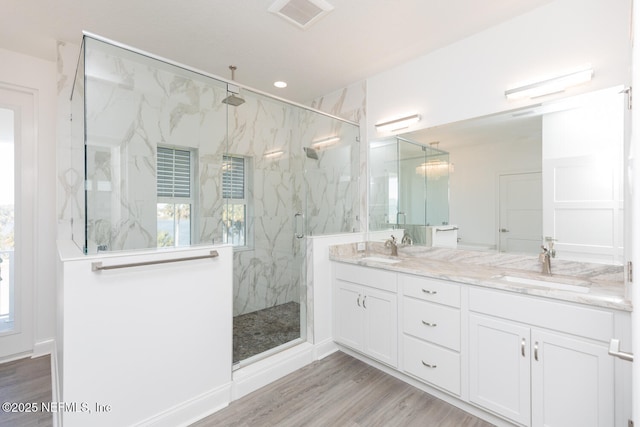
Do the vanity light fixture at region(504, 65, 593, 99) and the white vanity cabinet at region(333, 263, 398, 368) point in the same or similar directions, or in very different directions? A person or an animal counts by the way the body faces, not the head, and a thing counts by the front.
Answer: same or similar directions

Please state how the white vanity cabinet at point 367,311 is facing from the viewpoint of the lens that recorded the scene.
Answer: facing the viewer and to the left of the viewer

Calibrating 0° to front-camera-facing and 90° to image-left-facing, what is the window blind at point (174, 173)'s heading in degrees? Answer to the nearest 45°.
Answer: approximately 315°

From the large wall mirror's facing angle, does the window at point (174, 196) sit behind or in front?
in front

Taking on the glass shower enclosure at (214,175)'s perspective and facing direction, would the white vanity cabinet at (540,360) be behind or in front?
in front

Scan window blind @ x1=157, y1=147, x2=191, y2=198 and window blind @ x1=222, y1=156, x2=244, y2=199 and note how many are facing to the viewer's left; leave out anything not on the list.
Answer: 0

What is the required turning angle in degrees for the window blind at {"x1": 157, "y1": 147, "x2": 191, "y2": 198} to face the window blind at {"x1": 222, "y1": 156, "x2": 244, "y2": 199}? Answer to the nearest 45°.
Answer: approximately 90° to its left

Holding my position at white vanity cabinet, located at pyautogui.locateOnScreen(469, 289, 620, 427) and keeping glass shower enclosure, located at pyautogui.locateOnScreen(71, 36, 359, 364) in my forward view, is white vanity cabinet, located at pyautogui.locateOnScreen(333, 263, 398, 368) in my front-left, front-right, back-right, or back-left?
front-right

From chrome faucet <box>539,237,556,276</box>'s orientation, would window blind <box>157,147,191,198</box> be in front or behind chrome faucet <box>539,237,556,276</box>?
in front

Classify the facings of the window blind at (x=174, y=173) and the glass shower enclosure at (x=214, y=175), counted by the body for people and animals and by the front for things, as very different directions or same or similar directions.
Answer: same or similar directions

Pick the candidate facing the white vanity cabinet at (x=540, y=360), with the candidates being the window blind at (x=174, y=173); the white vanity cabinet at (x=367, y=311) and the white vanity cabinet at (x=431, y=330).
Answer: the window blind

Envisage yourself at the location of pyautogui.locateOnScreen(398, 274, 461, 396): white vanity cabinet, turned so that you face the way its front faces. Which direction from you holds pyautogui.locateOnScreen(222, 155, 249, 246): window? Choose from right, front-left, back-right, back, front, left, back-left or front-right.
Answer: front-right

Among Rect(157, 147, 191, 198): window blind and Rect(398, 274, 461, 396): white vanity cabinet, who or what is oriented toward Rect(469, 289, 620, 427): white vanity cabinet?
the window blind
